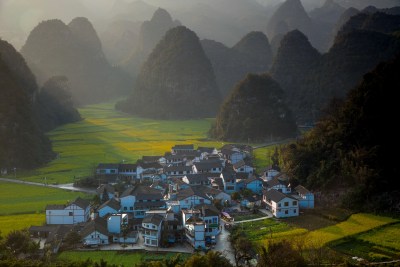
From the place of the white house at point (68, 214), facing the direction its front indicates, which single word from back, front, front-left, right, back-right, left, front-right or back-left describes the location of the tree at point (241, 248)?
front-left

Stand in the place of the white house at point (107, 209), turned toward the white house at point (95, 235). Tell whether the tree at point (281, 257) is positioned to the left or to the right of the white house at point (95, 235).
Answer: left

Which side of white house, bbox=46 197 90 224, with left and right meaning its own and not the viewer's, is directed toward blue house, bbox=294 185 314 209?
left

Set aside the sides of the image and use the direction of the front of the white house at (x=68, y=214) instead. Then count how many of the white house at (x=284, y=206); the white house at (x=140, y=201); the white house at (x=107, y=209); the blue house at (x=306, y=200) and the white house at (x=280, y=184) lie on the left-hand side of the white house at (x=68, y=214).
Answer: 5

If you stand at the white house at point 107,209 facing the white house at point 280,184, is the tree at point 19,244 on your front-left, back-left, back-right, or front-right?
back-right

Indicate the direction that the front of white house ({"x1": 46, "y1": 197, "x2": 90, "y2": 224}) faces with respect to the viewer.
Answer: facing the viewer

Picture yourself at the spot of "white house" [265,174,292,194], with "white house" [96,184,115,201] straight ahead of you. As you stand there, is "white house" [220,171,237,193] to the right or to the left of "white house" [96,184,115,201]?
right
